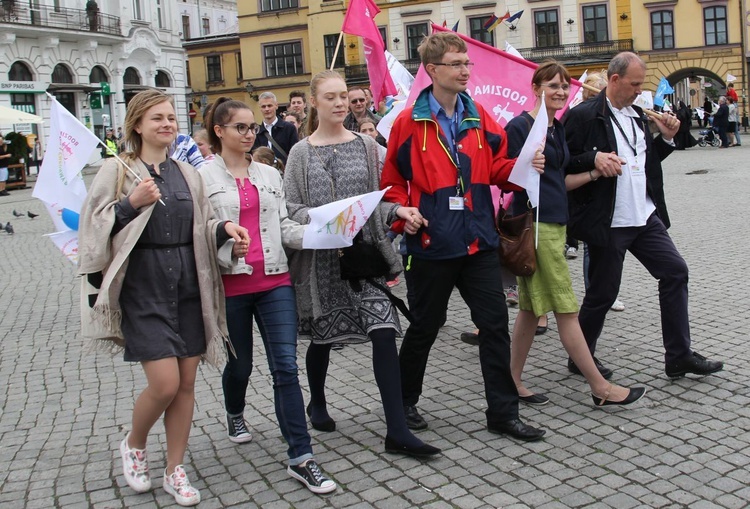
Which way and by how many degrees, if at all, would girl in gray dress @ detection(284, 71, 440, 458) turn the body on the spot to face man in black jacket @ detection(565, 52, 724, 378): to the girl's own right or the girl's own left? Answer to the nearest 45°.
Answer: approximately 90° to the girl's own left

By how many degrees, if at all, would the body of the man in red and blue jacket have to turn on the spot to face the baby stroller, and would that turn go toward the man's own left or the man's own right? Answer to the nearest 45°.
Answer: approximately 135° to the man's own left

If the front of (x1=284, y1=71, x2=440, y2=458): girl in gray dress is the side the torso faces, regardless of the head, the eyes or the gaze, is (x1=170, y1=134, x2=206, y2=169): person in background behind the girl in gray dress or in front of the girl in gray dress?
behind

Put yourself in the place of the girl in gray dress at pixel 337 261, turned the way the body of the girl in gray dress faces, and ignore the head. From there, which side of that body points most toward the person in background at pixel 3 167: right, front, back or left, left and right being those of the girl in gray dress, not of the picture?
back

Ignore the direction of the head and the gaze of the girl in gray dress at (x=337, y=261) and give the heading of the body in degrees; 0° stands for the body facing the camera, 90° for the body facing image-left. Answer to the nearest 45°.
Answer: approximately 315°

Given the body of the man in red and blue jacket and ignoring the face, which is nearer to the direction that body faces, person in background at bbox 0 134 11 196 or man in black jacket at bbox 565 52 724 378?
the man in black jacket

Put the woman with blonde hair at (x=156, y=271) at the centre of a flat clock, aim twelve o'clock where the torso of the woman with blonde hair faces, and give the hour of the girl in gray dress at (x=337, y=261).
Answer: The girl in gray dress is roughly at 10 o'clock from the woman with blonde hair.

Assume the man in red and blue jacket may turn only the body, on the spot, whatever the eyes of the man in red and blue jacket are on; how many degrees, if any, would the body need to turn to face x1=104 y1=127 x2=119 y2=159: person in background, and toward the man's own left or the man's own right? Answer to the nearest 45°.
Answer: approximately 180°

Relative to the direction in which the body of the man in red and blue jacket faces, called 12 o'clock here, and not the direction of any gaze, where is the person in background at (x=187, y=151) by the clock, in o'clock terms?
The person in background is roughly at 6 o'clock from the man in red and blue jacket.
